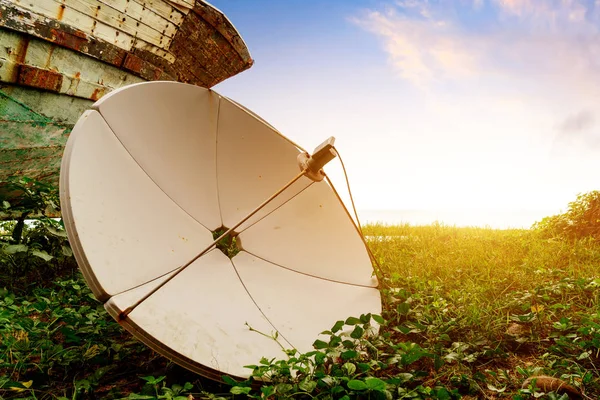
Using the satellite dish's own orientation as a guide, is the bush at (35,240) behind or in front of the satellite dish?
behind

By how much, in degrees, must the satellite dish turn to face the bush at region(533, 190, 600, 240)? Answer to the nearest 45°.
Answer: approximately 90° to its left

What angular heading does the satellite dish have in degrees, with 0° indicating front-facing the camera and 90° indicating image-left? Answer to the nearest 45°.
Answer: approximately 315°

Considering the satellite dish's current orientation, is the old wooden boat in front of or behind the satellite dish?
behind
